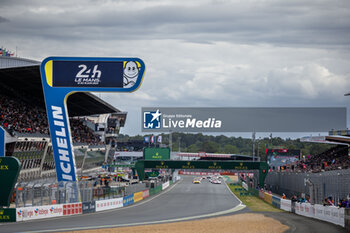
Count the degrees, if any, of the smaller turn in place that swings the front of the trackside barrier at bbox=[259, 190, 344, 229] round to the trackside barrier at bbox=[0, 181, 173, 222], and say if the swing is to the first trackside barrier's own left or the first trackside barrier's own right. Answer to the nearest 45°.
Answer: approximately 45° to the first trackside barrier's own right

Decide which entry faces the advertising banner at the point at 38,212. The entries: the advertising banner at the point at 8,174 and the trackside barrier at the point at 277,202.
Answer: the trackside barrier

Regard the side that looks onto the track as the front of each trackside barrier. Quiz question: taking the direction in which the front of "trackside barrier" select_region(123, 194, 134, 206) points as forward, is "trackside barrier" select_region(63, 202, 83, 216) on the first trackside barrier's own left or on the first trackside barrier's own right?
on the first trackside barrier's own right

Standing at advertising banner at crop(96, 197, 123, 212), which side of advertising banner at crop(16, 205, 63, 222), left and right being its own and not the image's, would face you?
left

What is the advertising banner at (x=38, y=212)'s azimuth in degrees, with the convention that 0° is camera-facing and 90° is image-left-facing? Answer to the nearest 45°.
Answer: approximately 315°

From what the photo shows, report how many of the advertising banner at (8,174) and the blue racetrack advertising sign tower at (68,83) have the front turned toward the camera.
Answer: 2

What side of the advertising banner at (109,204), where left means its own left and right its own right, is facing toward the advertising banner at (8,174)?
right

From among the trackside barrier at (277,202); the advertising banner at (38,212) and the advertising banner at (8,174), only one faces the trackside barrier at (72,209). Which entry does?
the trackside barrier at (277,202)

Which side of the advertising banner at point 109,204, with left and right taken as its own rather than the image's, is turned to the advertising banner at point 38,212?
right

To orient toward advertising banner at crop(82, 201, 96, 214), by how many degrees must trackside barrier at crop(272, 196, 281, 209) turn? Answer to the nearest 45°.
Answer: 0° — it already faces it
